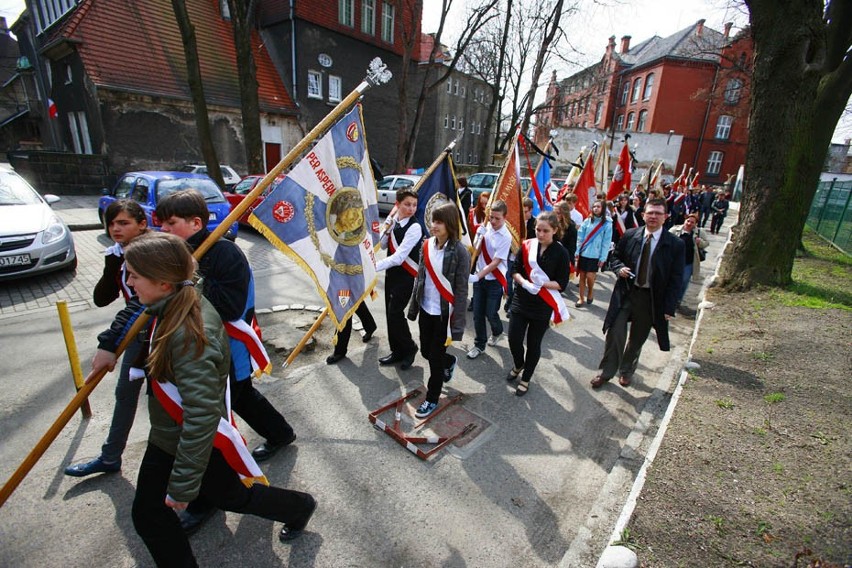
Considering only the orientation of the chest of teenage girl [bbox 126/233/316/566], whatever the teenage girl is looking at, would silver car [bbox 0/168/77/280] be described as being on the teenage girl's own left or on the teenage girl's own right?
on the teenage girl's own right

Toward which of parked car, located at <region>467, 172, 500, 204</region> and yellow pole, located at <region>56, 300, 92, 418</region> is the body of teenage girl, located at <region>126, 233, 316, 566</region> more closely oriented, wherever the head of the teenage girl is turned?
the yellow pole

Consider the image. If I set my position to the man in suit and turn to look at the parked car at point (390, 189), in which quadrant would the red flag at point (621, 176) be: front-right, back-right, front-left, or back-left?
front-right

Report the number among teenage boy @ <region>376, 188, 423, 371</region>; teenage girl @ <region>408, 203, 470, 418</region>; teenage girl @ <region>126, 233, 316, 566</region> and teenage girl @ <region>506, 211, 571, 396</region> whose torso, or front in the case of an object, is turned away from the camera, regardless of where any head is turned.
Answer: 0

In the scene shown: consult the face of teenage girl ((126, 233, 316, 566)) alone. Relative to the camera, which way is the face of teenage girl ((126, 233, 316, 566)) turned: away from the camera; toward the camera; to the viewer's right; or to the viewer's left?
to the viewer's left

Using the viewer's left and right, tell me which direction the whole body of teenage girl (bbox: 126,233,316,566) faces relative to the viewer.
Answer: facing to the left of the viewer

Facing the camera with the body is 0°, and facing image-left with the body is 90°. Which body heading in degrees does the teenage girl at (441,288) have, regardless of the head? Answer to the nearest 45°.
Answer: approximately 45°

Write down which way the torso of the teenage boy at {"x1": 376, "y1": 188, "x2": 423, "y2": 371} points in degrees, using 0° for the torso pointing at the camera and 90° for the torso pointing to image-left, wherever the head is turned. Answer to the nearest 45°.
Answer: approximately 45°

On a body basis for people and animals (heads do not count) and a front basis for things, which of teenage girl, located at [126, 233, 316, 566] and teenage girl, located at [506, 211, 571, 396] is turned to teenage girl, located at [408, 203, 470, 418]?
teenage girl, located at [506, 211, 571, 396]

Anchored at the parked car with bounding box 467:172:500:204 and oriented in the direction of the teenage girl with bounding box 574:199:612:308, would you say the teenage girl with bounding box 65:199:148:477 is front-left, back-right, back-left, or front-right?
front-right

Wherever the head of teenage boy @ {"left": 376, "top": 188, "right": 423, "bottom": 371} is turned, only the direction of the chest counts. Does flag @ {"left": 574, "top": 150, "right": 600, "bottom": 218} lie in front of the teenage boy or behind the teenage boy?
behind

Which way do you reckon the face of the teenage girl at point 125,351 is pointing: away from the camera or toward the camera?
toward the camera

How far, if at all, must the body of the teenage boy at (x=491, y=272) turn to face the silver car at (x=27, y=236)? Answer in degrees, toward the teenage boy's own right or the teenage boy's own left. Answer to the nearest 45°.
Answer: approximately 45° to the teenage boy's own right

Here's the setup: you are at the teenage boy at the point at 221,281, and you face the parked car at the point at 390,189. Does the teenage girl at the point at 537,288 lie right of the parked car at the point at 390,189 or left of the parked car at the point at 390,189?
right

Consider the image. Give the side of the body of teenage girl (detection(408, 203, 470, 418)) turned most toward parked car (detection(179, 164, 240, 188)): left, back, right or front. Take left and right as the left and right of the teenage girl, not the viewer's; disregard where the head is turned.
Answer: right

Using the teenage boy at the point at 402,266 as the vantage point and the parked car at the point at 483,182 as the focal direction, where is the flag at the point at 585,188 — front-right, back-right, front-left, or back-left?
front-right

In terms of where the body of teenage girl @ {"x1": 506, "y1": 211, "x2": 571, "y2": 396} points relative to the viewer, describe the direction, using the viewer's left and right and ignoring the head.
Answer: facing the viewer and to the left of the viewer

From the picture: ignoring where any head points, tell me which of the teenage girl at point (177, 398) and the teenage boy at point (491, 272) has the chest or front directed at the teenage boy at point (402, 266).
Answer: the teenage boy at point (491, 272)
